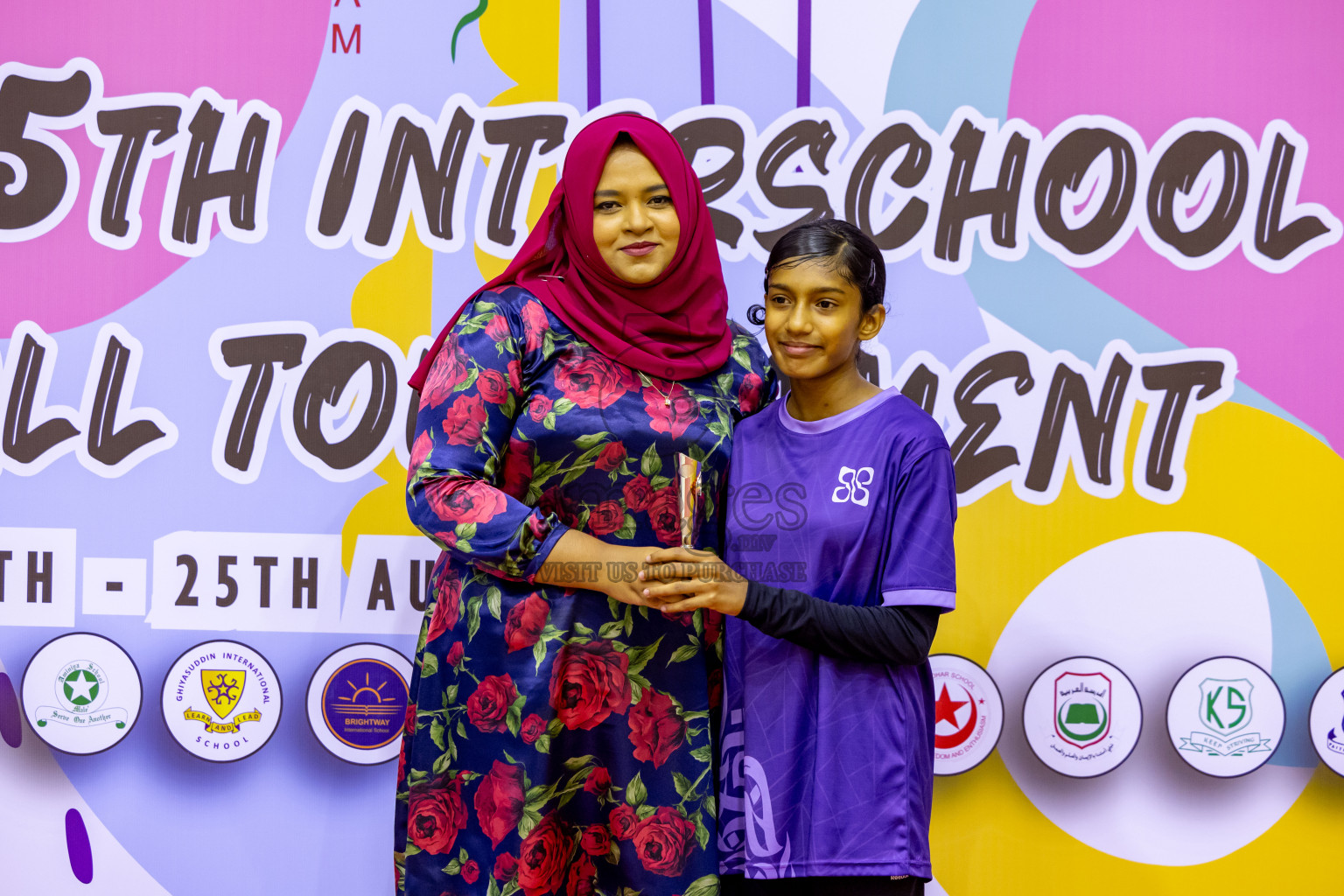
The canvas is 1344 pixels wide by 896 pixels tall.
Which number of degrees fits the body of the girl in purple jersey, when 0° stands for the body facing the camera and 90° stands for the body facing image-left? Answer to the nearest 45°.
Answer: approximately 45°

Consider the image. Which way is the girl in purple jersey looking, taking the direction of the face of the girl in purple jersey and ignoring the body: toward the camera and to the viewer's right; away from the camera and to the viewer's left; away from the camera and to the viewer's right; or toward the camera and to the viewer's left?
toward the camera and to the viewer's left

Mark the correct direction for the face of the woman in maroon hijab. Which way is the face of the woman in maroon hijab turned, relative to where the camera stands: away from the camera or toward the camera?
toward the camera
